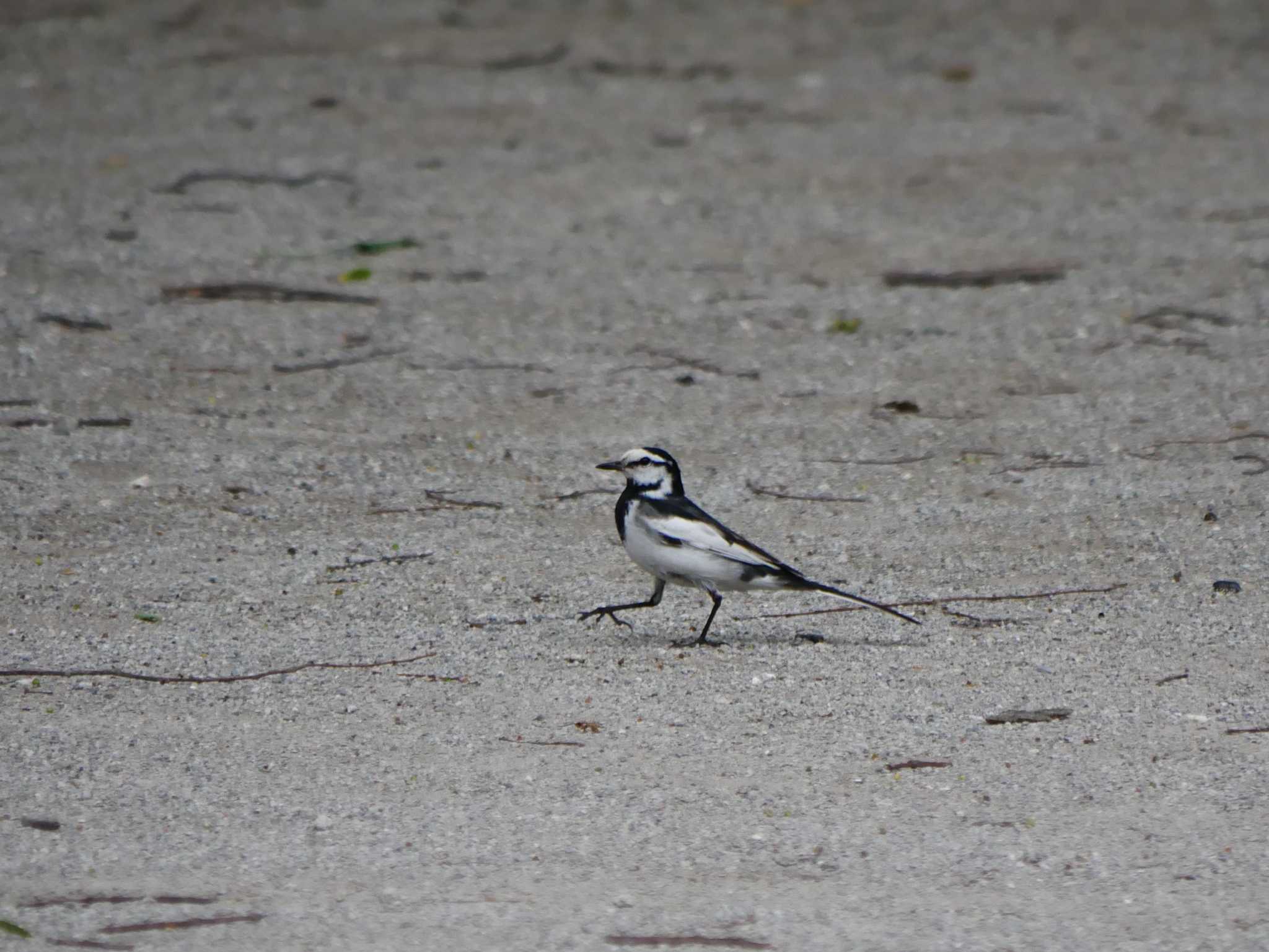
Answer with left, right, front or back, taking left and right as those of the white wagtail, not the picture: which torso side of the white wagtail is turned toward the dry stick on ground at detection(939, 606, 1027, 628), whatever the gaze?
back

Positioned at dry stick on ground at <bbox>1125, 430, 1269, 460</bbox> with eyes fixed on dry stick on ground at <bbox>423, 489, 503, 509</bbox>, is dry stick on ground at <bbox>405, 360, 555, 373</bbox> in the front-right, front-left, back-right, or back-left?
front-right

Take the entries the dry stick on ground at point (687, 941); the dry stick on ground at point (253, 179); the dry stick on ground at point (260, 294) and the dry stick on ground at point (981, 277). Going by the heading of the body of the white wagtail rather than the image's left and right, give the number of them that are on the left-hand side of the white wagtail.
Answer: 1

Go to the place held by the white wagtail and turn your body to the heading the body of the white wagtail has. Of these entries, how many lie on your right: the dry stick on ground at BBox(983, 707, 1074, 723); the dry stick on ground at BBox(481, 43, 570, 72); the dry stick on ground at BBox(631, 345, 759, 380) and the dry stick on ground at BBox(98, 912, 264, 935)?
2

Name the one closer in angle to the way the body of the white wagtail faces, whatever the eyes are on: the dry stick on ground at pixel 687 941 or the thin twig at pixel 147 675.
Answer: the thin twig

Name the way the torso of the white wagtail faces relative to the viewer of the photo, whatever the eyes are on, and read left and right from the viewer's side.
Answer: facing to the left of the viewer

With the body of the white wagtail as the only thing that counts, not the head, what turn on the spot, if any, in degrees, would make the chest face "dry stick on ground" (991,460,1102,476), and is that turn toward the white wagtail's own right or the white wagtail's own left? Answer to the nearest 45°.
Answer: approximately 135° to the white wagtail's own right

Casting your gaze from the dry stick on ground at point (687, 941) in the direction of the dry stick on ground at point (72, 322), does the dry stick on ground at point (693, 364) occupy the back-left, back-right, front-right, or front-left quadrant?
front-right

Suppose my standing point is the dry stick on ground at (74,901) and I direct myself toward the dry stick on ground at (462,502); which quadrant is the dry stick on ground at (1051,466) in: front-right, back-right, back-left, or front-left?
front-right
